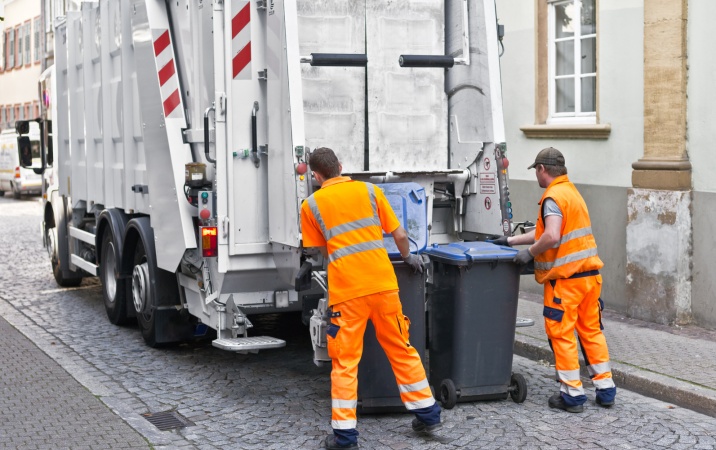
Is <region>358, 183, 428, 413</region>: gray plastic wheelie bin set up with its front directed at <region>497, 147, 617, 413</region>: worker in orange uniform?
no

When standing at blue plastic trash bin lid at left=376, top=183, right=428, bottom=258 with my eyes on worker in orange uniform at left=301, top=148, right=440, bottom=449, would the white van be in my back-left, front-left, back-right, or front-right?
back-right

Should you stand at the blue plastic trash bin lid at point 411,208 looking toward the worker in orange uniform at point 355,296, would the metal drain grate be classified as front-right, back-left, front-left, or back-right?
front-right

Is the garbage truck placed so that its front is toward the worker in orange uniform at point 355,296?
no

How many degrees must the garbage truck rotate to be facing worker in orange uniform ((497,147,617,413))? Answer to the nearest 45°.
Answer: approximately 180°

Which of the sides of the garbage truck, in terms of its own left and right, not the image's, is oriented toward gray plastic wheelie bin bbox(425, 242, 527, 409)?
back

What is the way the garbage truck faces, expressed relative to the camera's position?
facing away from the viewer and to the left of the viewer

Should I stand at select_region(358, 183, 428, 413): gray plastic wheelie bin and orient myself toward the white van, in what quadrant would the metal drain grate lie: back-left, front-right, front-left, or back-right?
front-left
